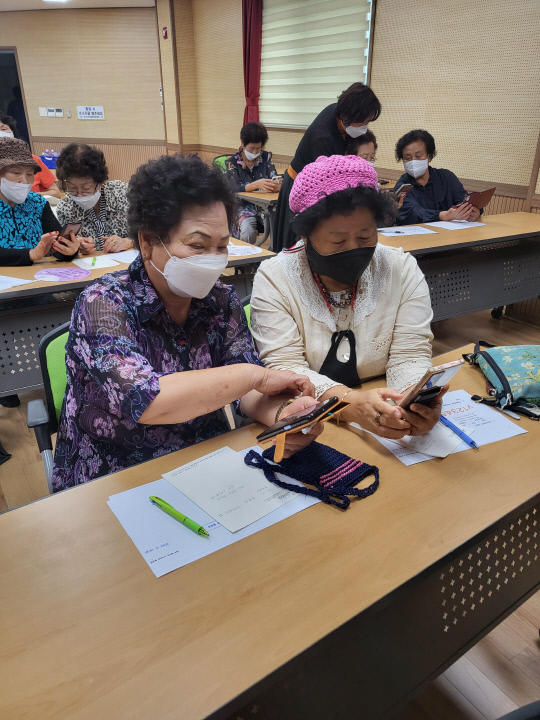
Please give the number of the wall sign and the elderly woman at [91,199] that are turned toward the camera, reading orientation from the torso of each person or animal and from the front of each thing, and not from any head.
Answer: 2

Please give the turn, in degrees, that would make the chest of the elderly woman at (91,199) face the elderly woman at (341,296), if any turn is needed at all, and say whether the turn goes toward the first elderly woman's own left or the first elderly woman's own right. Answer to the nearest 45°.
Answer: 0° — they already face them

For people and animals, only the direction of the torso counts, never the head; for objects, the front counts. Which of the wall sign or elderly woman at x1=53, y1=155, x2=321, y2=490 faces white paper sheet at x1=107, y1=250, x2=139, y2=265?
the wall sign

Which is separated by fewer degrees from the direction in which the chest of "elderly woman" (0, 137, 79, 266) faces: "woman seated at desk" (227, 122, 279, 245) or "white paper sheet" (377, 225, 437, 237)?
the white paper sheet

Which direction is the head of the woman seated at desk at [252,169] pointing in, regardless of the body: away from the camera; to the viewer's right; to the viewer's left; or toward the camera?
toward the camera

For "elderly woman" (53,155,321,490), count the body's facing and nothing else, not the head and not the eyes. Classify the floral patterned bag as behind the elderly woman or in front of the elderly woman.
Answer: in front

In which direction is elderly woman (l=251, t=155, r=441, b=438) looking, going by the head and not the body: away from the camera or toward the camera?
toward the camera

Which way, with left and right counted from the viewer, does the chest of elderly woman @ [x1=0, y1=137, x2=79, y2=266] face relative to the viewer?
facing the viewer and to the right of the viewer

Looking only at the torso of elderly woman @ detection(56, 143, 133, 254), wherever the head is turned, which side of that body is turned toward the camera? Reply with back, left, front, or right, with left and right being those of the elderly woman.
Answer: front

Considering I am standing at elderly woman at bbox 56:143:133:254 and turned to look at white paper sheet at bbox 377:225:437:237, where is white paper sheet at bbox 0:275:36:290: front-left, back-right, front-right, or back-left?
back-right

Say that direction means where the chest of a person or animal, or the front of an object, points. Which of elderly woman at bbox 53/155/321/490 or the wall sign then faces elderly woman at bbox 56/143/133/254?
the wall sign

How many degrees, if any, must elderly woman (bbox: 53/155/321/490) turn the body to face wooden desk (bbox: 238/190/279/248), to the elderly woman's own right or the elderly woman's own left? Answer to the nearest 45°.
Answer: approximately 135° to the elderly woman's own left

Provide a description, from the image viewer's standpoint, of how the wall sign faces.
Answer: facing the viewer

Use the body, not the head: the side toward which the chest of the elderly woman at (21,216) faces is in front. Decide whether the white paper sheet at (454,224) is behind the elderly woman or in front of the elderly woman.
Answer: in front
